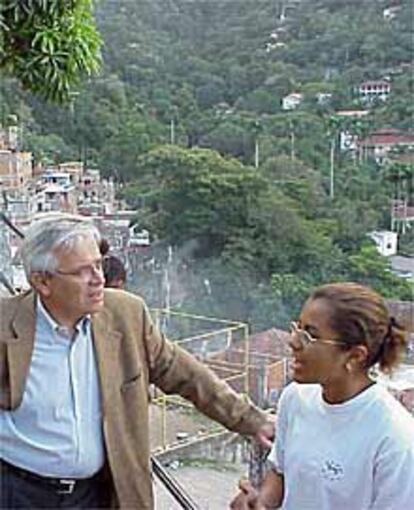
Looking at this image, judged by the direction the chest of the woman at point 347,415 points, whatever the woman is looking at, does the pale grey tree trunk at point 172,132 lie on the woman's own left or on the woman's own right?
on the woman's own right

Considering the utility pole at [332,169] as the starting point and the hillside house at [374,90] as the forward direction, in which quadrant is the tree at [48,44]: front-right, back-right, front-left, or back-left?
back-left

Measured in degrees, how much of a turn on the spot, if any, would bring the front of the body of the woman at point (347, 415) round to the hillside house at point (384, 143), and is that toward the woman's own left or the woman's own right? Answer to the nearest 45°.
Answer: approximately 135° to the woman's own right

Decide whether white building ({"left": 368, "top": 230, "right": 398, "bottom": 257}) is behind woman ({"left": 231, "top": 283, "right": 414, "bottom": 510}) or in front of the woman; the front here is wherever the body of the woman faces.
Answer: behind

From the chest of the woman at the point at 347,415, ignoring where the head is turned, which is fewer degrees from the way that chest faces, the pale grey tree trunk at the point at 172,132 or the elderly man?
the elderly man

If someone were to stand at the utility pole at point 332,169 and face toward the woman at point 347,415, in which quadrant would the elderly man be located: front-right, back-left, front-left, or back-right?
front-right

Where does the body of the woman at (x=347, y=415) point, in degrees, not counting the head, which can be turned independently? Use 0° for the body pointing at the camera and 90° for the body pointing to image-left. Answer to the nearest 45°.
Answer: approximately 45°

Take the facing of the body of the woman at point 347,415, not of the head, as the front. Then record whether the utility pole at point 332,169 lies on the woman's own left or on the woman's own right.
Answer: on the woman's own right

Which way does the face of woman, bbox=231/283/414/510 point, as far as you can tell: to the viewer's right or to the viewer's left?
to the viewer's left

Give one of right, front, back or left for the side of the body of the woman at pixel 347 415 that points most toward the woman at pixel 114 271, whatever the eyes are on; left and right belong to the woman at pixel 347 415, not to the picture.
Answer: right

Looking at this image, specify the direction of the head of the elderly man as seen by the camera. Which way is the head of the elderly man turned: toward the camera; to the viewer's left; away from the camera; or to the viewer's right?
to the viewer's right

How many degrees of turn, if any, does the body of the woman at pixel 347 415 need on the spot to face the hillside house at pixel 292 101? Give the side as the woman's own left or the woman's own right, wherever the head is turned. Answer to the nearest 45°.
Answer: approximately 135° to the woman's own right

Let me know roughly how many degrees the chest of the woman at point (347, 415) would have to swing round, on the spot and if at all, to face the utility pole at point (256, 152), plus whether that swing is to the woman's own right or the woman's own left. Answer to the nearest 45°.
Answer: approximately 135° to the woman's own right

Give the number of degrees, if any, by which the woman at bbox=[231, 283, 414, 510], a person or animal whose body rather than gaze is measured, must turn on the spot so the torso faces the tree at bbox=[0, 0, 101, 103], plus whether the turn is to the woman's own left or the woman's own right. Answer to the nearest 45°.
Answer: approximately 90° to the woman's own right
